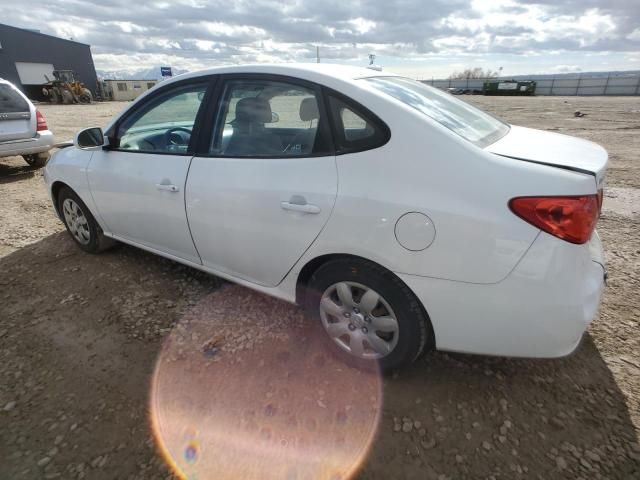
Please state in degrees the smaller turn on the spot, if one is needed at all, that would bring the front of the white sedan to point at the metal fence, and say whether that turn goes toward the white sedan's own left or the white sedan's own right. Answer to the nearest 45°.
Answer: approximately 90° to the white sedan's own right

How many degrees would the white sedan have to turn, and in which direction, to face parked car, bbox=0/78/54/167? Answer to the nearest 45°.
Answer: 0° — it already faces it

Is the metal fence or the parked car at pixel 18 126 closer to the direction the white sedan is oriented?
the parked car

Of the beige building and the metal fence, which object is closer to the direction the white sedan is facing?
the beige building

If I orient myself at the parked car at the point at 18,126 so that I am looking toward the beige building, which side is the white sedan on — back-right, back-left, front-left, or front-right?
back-right

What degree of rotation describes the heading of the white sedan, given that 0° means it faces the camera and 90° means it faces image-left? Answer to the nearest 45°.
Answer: approximately 135°

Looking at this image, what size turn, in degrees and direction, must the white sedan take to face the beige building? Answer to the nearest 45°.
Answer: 0° — it already faces it
